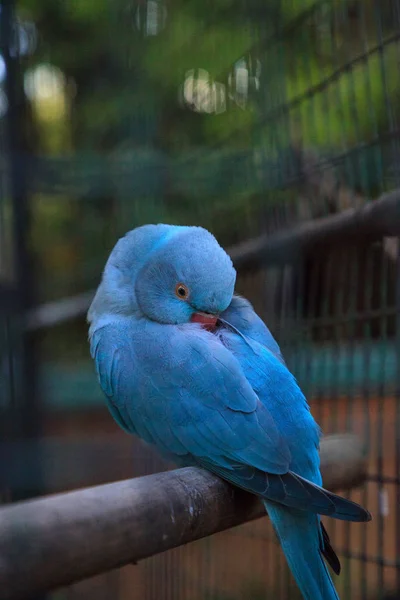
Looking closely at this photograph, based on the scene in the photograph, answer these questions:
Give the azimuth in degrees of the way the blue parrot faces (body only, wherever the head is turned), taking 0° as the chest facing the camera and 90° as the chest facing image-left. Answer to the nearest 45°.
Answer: approximately 135°

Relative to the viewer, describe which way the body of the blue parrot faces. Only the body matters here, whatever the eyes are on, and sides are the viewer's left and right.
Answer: facing away from the viewer and to the left of the viewer
